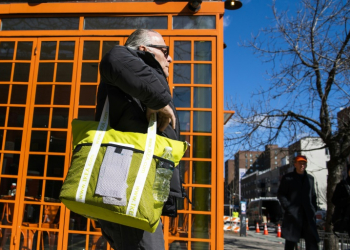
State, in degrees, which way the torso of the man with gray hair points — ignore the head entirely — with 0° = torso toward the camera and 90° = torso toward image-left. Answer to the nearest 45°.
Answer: approximately 270°

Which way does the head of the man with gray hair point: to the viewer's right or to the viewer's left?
to the viewer's right
